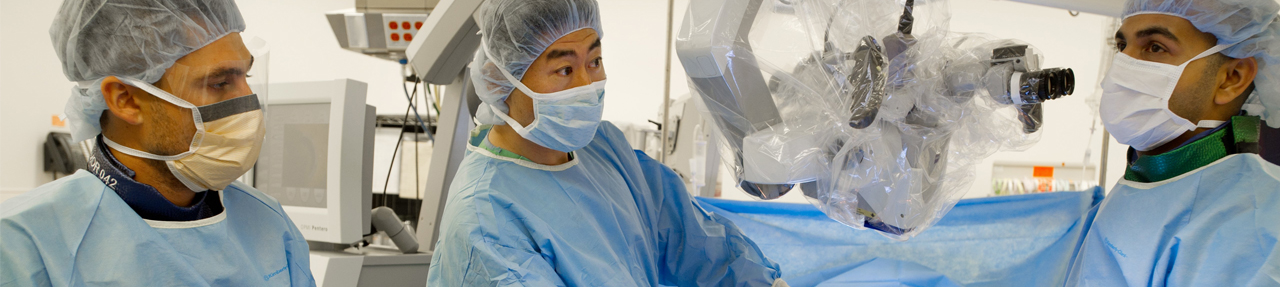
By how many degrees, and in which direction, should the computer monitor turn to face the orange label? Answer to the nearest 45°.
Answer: approximately 135° to its left

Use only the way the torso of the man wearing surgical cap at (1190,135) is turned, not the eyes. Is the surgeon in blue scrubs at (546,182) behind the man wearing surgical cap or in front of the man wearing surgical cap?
in front

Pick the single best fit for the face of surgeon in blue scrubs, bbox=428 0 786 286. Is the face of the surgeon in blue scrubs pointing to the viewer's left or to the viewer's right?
to the viewer's right

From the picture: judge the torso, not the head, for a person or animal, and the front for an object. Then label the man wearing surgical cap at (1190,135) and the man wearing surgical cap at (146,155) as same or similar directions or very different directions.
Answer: very different directions

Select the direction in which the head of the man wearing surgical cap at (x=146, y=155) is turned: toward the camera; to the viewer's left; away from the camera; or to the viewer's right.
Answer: to the viewer's right

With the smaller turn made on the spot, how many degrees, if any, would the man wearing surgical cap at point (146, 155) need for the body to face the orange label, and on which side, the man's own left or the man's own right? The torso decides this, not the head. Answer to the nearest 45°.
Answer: approximately 45° to the man's own left

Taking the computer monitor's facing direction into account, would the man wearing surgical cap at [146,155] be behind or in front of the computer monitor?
in front

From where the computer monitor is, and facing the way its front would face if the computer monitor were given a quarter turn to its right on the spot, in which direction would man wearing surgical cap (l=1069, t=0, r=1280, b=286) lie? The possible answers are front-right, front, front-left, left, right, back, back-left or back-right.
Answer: back

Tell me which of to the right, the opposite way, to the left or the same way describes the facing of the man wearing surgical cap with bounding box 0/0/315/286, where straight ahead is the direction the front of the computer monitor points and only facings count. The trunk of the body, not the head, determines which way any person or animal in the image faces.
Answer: to the left

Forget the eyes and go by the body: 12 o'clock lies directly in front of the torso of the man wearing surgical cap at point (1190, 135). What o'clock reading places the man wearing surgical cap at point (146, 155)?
the man wearing surgical cap at point (146, 155) is roughly at 12 o'clock from the man wearing surgical cap at point (1190, 135).

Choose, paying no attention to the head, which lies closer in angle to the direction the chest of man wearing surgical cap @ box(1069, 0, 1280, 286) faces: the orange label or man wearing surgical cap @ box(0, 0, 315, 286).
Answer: the man wearing surgical cap

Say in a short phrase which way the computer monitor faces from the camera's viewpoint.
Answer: facing the viewer and to the left of the viewer

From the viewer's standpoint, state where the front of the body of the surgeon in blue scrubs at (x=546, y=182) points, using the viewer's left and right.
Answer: facing the viewer and to the right of the viewer

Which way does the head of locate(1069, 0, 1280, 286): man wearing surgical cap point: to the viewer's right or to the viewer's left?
to the viewer's left

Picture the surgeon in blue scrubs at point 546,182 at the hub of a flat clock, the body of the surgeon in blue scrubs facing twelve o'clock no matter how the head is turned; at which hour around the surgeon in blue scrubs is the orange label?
The orange label is roughly at 9 o'clock from the surgeon in blue scrubs.
